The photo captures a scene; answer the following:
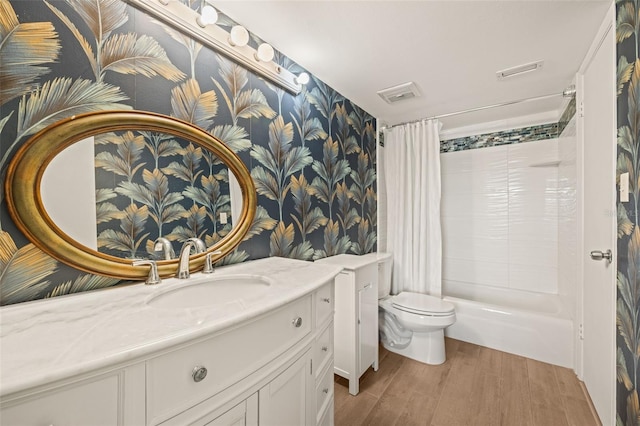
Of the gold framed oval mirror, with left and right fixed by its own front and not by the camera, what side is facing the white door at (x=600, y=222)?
front

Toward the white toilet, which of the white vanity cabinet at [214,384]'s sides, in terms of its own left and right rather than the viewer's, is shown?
left

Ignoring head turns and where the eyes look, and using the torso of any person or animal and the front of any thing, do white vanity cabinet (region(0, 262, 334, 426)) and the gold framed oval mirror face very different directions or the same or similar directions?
same or similar directions

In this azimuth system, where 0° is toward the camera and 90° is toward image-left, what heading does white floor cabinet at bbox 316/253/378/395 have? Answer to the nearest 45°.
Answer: approximately 315°

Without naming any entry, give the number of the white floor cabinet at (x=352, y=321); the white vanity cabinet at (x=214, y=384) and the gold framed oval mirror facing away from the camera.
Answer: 0

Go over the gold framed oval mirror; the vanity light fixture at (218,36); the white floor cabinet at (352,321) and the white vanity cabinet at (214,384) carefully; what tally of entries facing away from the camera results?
0

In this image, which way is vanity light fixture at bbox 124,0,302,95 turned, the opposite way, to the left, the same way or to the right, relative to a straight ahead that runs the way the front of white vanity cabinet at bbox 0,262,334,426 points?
the same way

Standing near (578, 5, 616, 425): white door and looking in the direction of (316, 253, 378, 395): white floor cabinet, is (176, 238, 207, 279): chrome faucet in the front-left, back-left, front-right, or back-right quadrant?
front-left

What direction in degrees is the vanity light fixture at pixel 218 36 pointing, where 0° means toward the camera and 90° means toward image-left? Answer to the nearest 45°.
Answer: approximately 315°

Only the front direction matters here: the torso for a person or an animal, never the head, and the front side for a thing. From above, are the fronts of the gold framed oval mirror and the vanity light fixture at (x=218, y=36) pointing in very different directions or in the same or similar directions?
same or similar directions

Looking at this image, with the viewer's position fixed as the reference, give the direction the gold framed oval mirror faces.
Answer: facing the viewer and to the right of the viewer
